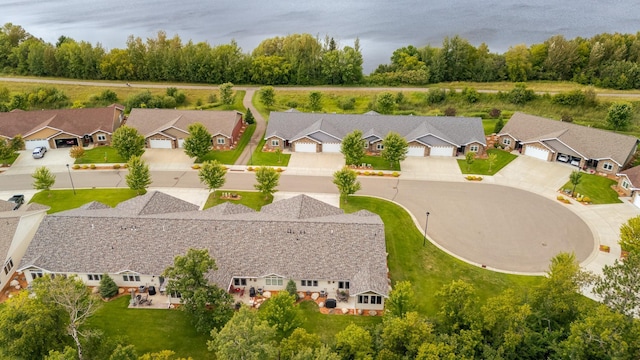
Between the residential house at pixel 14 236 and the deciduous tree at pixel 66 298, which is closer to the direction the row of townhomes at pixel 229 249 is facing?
the residential house

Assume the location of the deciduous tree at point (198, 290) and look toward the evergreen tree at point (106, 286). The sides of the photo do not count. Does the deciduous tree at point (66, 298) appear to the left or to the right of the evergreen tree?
left

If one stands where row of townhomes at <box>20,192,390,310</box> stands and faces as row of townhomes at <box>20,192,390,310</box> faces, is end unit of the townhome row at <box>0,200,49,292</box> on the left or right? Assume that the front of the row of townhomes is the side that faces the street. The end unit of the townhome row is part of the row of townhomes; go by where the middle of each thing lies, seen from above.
on its left

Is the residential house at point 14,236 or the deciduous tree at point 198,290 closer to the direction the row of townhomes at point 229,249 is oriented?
the residential house

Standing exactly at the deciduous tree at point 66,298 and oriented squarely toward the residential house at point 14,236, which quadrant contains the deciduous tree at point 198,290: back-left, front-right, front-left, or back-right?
back-right

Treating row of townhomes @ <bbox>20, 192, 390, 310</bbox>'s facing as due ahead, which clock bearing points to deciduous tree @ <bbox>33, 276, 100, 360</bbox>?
The deciduous tree is roughly at 8 o'clock from the row of townhomes.

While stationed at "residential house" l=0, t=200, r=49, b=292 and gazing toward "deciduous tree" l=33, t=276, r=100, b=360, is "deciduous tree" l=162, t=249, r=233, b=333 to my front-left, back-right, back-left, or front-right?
front-left

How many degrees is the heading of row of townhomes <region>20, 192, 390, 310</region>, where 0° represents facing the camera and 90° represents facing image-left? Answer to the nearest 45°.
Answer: approximately 180°

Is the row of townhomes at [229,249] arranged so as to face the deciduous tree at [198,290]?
no
